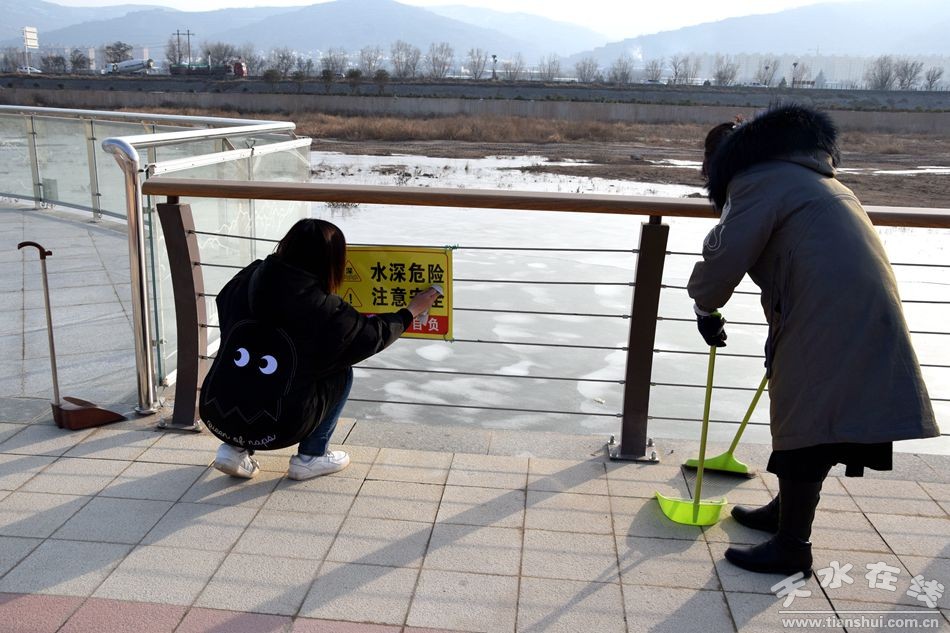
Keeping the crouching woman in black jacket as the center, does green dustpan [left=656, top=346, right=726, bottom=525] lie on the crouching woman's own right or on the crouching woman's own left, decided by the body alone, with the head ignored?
on the crouching woman's own right

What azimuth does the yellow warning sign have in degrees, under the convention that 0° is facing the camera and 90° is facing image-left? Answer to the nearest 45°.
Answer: approximately 0°

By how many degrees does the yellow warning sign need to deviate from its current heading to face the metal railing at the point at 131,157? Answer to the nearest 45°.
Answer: approximately 135° to its right

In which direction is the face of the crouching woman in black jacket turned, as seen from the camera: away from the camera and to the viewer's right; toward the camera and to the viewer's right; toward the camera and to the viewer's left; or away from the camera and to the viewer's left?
away from the camera and to the viewer's right

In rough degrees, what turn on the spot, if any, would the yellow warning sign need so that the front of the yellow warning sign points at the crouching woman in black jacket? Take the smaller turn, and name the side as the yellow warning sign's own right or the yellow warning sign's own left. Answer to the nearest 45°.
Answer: approximately 45° to the yellow warning sign's own right

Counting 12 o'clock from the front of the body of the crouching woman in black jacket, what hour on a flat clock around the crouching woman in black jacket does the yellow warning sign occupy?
The yellow warning sign is roughly at 12 o'clock from the crouching woman in black jacket.

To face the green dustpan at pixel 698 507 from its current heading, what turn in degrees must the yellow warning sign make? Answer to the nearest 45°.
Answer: approximately 45° to its left

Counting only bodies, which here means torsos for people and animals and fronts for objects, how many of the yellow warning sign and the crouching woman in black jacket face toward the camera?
1

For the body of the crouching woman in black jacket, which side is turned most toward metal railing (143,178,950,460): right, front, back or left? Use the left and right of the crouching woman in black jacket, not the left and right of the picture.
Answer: front

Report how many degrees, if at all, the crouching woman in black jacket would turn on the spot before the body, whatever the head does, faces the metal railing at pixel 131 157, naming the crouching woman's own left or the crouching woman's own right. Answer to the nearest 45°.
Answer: approximately 45° to the crouching woman's own left

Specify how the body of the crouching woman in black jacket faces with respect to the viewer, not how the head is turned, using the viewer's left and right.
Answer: facing away from the viewer and to the right of the viewer
